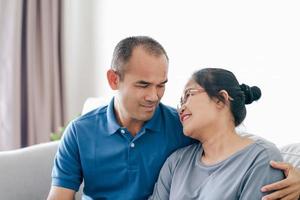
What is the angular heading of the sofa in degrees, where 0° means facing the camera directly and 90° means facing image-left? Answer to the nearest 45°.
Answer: approximately 0°
